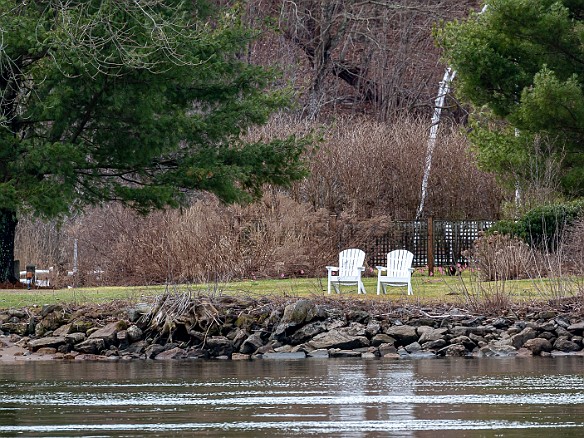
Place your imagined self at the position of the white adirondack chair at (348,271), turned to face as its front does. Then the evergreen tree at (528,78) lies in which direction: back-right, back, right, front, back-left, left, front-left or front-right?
back

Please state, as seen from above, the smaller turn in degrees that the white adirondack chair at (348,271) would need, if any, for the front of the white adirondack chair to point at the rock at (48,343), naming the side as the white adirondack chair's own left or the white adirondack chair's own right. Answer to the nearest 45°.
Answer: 0° — it already faces it

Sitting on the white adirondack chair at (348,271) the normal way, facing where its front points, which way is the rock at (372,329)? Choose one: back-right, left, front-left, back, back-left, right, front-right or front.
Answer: front-left

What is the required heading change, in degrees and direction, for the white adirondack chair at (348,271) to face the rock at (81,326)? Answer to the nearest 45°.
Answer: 0° — it already faces it

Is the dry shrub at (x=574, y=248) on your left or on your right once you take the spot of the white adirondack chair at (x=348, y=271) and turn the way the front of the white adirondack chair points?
on your left

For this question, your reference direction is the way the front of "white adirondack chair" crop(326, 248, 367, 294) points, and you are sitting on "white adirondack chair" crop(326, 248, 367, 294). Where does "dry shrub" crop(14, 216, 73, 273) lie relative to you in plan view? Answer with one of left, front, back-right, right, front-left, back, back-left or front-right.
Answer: right

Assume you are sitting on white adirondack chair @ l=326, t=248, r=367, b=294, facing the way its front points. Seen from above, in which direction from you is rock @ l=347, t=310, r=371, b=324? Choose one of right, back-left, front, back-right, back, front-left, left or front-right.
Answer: front-left

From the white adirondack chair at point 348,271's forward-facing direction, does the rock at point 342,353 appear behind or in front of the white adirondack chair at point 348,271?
in front

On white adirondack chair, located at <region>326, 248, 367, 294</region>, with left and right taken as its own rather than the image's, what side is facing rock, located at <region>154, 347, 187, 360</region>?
front

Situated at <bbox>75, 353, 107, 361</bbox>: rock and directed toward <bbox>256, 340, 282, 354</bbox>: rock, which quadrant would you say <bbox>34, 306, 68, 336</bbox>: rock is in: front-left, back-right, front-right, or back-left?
back-left

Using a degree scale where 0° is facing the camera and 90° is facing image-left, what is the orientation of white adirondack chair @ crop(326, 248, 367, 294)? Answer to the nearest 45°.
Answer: approximately 45°

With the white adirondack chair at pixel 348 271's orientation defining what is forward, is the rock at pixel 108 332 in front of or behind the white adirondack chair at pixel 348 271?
in front

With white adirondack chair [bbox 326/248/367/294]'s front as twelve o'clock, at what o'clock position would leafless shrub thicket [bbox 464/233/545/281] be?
The leafless shrub thicket is roughly at 7 o'clock from the white adirondack chair.
